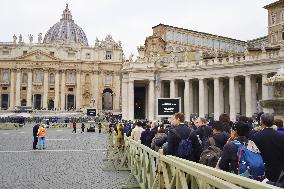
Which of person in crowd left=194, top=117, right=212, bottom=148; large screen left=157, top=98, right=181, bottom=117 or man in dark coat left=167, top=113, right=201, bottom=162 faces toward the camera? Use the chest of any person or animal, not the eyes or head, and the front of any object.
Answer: the large screen

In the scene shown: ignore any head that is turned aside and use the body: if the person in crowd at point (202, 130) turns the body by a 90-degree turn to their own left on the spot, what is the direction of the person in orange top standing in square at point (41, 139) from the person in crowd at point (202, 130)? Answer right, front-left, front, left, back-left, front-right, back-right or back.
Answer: right

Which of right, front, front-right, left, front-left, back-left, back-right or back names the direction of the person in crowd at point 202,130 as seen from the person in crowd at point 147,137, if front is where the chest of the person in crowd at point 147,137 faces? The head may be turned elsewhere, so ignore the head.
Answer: back-right

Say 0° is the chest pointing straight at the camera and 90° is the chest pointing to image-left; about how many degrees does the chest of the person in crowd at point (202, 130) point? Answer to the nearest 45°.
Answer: approximately 135°

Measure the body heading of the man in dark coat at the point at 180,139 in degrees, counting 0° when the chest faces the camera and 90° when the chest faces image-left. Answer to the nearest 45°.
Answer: approximately 135°

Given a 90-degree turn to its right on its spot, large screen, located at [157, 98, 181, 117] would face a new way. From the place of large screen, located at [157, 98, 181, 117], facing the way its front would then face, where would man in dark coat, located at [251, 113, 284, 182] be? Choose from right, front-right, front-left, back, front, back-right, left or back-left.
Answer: left

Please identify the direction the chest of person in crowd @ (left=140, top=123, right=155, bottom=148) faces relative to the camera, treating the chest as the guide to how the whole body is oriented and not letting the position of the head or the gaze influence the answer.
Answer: away from the camera

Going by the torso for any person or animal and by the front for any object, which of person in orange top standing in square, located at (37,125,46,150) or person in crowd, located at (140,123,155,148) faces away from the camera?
person in crowd, located at (140,123,155,148)

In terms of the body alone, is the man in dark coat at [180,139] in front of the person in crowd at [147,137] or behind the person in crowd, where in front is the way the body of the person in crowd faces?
behind

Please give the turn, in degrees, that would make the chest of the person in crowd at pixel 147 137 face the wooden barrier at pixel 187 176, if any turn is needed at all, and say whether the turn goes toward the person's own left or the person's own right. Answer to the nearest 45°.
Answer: approximately 180°

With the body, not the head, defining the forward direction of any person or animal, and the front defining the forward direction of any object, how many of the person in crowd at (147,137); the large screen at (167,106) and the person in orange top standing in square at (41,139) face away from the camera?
1

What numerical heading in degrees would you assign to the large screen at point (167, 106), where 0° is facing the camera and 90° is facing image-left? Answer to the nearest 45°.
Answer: approximately 0°

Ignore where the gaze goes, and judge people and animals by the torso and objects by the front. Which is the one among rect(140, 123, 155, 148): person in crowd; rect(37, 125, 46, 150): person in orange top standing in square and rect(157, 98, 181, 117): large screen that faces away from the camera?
rect(140, 123, 155, 148): person in crowd
